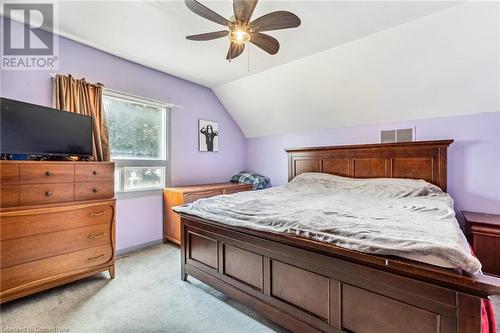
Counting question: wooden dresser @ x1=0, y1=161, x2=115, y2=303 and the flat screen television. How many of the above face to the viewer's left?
0

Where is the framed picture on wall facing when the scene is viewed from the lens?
facing the viewer and to the right of the viewer

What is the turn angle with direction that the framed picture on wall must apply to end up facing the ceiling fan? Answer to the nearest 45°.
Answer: approximately 45° to its right

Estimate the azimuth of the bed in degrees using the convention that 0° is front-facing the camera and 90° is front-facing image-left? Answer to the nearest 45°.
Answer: approximately 45°

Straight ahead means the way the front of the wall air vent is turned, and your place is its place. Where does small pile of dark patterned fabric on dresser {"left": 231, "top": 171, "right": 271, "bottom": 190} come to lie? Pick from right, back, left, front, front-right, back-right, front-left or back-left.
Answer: front-right

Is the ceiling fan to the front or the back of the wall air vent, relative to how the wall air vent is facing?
to the front

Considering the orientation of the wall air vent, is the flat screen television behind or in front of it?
in front

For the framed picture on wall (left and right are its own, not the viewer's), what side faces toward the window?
right

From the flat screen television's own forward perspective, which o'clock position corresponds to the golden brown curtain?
The golden brown curtain is roughly at 9 o'clock from the flat screen television.

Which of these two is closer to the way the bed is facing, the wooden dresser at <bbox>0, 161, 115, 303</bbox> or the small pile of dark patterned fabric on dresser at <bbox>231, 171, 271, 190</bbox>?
the wooden dresser

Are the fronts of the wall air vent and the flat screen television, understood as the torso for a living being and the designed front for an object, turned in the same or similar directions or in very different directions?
very different directions
